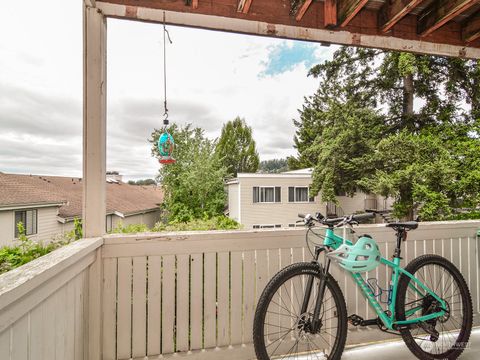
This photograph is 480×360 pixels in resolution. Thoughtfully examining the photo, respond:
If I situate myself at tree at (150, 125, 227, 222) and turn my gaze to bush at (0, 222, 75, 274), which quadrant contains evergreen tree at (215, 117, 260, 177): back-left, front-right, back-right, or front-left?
back-left

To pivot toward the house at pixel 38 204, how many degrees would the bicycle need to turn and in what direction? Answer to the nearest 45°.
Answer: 0° — it already faces it

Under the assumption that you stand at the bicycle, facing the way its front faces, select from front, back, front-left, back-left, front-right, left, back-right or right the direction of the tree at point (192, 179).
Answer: right

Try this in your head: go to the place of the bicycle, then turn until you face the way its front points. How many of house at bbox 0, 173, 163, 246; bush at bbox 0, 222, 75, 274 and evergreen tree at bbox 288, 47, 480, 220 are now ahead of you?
2

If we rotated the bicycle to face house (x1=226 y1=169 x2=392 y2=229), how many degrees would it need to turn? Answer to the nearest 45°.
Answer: approximately 135° to its right

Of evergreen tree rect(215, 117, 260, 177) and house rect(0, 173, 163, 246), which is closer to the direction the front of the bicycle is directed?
the house

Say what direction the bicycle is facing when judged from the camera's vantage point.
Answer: facing the viewer and to the left of the viewer

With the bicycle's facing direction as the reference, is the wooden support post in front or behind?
in front

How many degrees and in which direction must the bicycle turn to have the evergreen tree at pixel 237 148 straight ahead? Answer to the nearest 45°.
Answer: approximately 90° to its right

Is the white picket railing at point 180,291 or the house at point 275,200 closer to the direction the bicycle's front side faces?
the white picket railing
